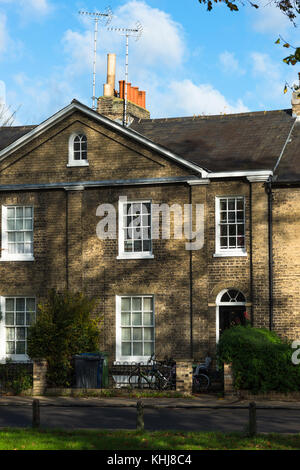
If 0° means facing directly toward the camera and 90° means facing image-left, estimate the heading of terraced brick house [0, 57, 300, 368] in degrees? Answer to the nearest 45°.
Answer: approximately 0°

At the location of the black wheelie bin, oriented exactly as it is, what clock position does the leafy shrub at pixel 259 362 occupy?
The leafy shrub is roughly at 10 o'clock from the black wheelie bin.

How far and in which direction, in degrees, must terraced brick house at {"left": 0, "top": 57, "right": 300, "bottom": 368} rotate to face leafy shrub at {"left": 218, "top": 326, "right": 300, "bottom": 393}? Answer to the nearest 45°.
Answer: approximately 45° to its left
